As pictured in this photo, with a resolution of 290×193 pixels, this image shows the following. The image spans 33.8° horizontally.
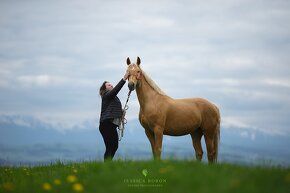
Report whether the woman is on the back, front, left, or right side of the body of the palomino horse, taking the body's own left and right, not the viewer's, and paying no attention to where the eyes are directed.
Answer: front

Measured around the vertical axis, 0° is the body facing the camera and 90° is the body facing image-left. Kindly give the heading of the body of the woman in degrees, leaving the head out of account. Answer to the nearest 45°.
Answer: approximately 270°

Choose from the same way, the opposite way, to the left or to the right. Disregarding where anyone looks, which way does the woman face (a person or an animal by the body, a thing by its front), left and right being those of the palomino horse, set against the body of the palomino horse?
the opposite way

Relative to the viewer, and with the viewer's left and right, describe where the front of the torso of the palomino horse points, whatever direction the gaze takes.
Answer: facing to the left of the viewer

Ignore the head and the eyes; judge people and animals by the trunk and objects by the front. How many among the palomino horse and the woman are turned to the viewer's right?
1

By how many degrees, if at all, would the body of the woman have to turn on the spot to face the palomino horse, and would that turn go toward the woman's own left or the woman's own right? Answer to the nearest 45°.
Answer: approximately 45° to the woman's own right
